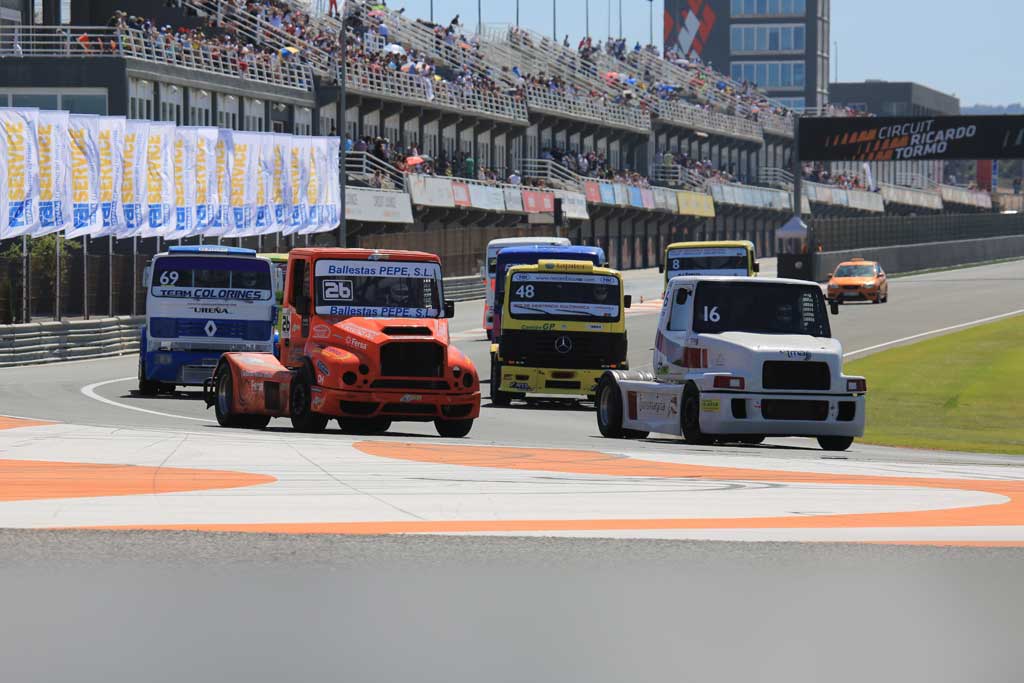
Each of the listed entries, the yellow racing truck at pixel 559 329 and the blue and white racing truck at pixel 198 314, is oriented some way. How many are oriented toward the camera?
2

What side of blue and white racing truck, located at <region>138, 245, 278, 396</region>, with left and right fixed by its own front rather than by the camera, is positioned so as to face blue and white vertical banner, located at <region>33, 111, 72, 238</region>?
back

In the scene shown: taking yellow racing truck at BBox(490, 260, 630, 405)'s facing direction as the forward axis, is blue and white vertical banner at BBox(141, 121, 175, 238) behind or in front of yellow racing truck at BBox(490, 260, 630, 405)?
behind

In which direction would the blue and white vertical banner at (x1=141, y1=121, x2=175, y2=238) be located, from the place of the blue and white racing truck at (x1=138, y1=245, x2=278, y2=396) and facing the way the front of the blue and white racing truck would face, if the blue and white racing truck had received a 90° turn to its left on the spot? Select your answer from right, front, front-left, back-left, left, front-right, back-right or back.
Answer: left

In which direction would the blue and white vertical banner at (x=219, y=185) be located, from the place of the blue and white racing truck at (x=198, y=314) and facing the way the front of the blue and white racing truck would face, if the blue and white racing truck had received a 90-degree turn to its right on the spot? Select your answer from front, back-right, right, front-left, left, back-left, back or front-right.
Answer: right

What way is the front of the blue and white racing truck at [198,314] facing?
toward the camera

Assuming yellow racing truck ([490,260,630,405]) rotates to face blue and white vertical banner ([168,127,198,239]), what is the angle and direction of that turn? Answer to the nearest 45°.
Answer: approximately 135° to its right

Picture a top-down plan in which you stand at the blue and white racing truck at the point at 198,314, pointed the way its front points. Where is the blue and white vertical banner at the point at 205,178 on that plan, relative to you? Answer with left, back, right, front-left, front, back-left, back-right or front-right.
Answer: back

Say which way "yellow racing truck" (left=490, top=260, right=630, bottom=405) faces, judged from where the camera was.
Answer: facing the viewer

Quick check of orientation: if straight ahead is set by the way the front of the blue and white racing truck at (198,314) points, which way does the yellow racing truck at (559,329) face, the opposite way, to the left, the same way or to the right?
the same way

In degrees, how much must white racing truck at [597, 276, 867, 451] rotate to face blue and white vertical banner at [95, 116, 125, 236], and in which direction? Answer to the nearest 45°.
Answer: approximately 180°

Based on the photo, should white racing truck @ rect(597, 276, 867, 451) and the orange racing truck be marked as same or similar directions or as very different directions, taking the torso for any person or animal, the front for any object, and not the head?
same or similar directions
